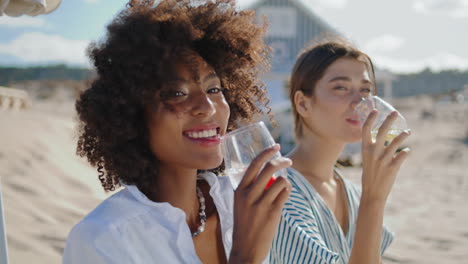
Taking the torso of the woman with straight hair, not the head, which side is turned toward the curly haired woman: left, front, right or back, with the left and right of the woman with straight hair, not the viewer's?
right

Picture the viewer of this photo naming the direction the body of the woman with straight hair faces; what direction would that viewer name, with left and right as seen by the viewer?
facing the viewer and to the right of the viewer

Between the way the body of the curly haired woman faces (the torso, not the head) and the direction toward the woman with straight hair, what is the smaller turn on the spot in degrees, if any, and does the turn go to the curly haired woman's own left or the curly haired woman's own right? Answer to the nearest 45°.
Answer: approximately 90° to the curly haired woman's own left

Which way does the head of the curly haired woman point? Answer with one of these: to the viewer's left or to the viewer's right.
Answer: to the viewer's right

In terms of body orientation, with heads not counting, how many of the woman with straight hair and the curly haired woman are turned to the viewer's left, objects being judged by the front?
0

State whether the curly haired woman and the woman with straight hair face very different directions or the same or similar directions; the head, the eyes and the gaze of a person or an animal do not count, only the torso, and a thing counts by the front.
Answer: same or similar directions
